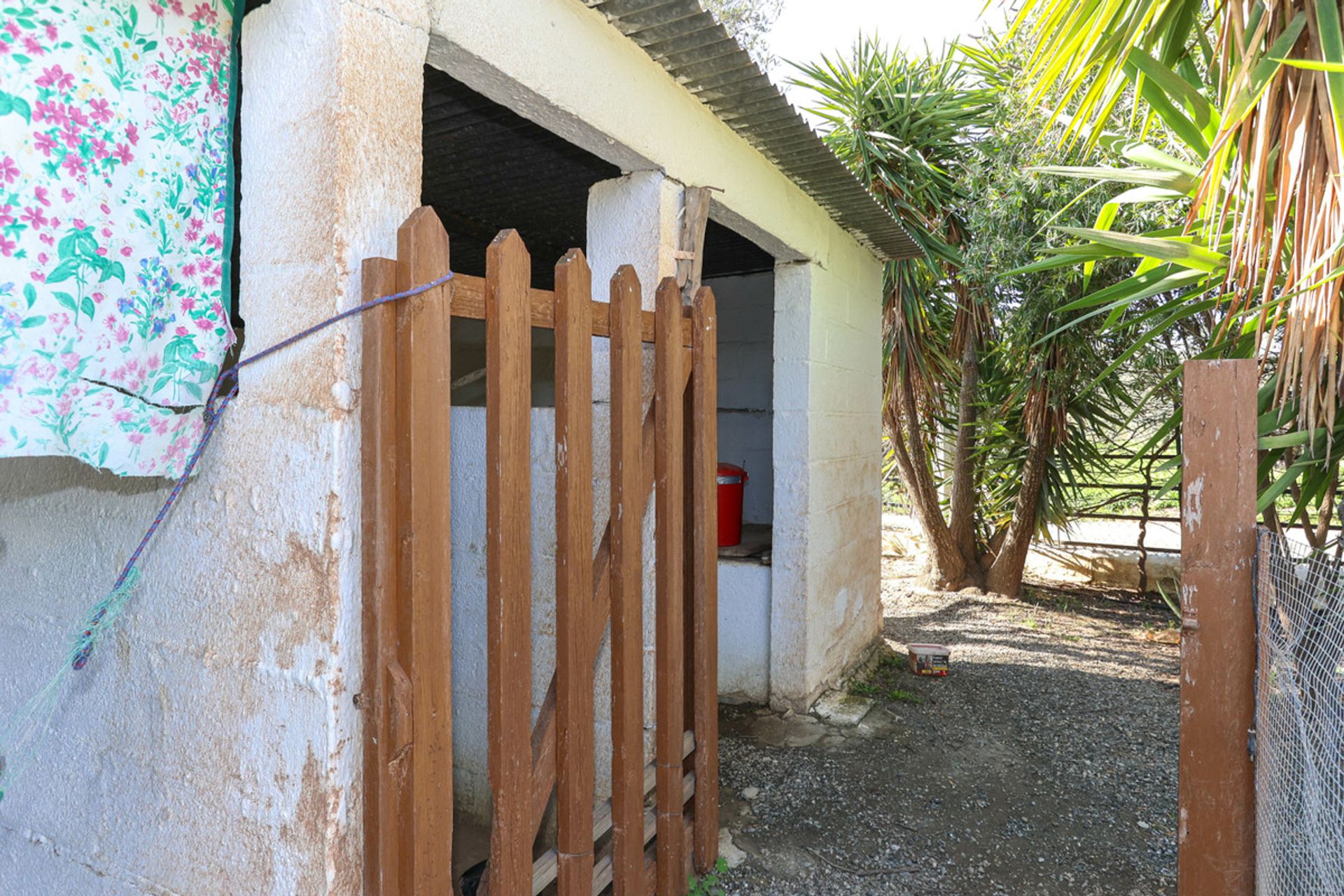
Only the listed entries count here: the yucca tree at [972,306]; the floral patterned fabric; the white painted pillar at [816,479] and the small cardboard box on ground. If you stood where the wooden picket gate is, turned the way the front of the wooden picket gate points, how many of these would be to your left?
3

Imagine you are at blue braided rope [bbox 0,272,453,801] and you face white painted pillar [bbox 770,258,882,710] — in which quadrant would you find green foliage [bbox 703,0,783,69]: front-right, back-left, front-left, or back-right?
front-left

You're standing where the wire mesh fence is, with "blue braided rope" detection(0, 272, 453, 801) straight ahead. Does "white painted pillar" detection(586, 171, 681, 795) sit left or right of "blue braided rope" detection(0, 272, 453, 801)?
right

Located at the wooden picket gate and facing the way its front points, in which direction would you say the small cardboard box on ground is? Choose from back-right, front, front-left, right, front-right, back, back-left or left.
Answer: left

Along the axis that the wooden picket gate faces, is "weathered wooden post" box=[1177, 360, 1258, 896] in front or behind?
in front

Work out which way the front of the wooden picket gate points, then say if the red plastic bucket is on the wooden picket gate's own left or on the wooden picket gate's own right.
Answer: on the wooden picket gate's own left

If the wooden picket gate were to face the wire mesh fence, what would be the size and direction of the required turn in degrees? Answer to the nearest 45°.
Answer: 0° — it already faces it

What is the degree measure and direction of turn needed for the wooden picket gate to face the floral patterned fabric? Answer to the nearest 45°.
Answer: approximately 90° to its right

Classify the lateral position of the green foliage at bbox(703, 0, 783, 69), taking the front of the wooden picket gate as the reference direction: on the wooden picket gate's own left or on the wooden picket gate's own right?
on the wooden picket gate's own left

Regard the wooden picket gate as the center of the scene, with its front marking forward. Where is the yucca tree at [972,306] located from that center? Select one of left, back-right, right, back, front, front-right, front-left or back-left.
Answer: left

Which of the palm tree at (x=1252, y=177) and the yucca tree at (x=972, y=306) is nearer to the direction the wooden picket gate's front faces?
the palm tree
